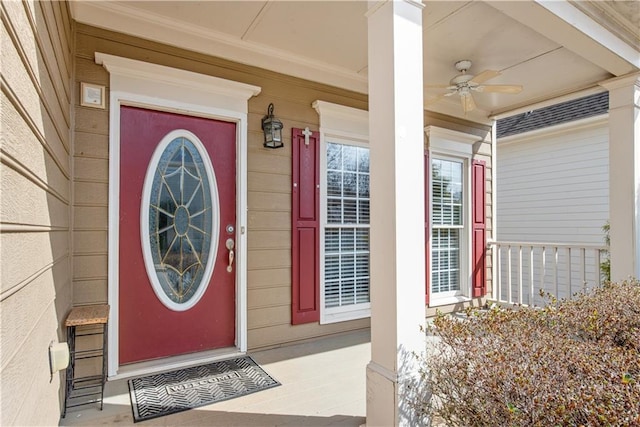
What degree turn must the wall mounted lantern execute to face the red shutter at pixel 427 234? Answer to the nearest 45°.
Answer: approximately 90° to its left

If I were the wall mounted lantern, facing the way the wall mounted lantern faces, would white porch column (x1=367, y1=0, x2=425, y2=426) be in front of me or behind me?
in front

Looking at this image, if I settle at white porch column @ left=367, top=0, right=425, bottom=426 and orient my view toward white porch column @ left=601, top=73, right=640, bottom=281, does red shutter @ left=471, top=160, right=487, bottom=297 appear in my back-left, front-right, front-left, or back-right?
front-left

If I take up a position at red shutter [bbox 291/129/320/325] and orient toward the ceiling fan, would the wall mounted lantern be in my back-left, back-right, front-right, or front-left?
back-right

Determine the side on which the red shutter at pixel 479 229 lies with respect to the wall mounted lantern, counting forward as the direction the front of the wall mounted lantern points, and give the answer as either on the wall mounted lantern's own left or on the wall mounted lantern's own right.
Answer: on the wall mounted lantern's own left

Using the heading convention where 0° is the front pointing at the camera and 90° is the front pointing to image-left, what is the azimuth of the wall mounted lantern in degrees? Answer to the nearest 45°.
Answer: approximately 315°

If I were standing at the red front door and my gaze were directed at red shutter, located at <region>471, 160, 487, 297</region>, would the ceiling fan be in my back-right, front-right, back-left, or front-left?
front-right

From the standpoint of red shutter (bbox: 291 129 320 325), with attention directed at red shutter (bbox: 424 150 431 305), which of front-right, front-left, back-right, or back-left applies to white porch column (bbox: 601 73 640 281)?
front-right

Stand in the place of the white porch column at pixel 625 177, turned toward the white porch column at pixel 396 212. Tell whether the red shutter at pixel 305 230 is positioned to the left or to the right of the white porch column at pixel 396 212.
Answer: right

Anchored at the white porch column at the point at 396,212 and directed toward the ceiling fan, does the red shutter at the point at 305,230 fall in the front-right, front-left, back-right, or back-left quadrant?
front-left
